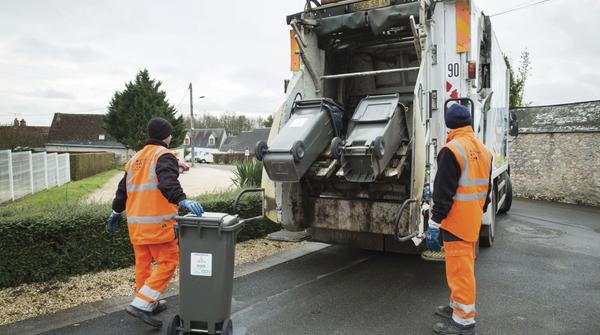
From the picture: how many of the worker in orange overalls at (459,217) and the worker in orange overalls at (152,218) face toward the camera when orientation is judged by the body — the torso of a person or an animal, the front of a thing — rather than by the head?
0

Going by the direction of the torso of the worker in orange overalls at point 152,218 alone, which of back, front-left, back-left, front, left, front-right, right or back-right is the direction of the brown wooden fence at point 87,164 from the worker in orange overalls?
front-left

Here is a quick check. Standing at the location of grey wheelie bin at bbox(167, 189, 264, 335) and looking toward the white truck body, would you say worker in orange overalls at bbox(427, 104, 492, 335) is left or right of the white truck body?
right

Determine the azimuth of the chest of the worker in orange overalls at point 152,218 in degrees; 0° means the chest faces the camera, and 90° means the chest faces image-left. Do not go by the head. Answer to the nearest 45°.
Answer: approximately 225°

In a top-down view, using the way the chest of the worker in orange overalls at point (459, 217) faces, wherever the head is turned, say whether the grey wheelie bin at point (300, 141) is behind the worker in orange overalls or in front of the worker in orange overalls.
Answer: in front

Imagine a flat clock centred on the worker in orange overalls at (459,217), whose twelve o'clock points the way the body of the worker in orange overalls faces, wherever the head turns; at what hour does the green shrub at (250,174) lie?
The green shrub is roughly at 12 o'clock from the worker in orange overalls.

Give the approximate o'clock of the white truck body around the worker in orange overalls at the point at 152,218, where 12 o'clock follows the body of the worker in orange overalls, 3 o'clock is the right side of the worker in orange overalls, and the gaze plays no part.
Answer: The white truck body is roughly at 1 o'clock from the worker in orange overalls.

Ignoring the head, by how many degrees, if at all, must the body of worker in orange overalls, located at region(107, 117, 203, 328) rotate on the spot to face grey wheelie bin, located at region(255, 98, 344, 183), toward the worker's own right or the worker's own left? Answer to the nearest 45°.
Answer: approximately 45° to the worker's own right

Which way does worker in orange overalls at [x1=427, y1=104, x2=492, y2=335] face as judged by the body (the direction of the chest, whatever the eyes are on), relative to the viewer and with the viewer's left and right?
facing away from the viewer and to the left of the viewer

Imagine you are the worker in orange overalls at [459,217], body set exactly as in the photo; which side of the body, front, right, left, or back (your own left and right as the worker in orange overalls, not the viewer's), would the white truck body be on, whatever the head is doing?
front

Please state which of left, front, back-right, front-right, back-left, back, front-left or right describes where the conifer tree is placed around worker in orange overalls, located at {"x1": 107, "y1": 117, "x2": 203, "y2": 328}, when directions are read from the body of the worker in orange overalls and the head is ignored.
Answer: front-left

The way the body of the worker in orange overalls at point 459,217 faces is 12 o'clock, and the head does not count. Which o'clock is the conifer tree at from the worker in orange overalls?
The conifer tree is roughly at 12 o'clock from the worker in orange overalls.

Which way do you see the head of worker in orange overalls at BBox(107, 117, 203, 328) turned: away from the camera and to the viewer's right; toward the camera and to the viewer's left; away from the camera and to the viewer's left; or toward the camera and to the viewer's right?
away from the camera and to the viewer's right

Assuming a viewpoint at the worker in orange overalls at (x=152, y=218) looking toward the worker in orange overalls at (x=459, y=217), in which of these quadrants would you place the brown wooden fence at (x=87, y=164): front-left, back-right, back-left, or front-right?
back-left

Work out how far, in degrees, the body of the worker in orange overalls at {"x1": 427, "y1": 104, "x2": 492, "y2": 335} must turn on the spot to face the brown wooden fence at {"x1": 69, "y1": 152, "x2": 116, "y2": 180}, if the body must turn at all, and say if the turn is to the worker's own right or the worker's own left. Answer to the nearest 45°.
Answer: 0° — they already face it
